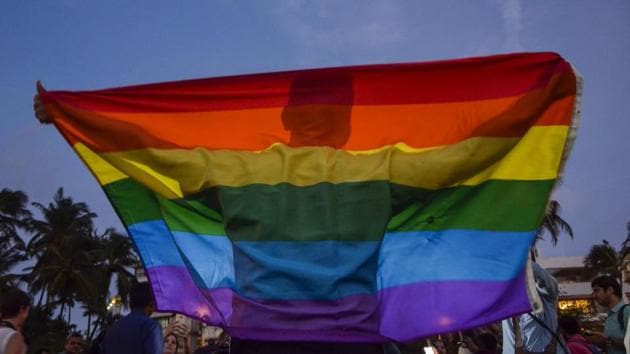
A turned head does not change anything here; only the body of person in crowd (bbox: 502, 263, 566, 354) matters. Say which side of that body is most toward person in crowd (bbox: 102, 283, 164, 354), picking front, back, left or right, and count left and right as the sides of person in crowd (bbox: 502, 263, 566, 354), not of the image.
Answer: left

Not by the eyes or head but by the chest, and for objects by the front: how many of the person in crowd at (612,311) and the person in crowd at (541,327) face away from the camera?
1

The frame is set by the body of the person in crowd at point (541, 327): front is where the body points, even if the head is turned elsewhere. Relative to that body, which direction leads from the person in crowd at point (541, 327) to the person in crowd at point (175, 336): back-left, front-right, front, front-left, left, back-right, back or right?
left

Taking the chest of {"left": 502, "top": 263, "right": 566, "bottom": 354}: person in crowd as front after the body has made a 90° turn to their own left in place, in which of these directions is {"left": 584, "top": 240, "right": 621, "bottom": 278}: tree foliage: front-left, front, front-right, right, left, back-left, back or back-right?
right

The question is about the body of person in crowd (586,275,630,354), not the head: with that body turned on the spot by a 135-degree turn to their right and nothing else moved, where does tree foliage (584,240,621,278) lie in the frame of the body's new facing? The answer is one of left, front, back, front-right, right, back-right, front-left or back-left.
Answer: front-left

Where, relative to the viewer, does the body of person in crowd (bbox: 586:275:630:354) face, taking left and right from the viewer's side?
facing to the left of the viewer

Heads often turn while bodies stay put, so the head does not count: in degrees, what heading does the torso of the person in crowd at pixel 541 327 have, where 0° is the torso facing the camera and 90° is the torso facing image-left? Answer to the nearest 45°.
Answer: approximately 180°

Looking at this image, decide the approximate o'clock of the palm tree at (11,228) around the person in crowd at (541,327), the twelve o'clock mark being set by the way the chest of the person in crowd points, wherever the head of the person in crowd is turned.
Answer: The palm tree is roughly at 10 o'clock from the person in crowd.

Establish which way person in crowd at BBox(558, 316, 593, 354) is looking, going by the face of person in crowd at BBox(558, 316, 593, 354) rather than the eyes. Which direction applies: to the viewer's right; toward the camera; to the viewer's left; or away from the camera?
away from the camera

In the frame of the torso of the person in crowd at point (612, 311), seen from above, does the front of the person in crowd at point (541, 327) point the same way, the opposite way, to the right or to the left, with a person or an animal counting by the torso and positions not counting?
to the right
